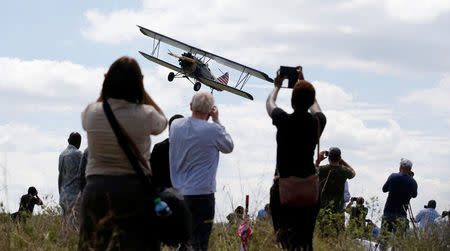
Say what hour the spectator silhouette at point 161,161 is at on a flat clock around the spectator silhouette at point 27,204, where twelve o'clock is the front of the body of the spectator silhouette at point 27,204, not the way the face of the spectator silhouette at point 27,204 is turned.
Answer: the spectator silhouette at point 161,161 is roughly at 4 o'clock from the spectator silhouette at point 27,204.

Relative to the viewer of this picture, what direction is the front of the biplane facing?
facing the viewer and to the left of the viewer

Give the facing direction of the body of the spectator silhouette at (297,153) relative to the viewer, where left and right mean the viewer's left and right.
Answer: facing away from the viewer

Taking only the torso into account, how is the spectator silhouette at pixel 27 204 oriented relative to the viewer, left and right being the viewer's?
facing away from the viewer and to the right of the viewer

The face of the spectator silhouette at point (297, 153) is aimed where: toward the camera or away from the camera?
away from the camera

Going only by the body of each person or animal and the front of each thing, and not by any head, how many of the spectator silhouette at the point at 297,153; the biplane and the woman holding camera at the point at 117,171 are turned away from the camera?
2

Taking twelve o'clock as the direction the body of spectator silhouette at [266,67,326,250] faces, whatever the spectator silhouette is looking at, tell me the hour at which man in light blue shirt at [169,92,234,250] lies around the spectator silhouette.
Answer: The man in light blue shirt is roughly at 10 o'clock from the spectator silhouette.

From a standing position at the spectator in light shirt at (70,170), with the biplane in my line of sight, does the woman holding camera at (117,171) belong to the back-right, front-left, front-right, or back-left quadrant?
back-right

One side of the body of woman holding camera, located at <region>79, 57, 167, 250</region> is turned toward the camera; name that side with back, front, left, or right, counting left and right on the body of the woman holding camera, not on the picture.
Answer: back

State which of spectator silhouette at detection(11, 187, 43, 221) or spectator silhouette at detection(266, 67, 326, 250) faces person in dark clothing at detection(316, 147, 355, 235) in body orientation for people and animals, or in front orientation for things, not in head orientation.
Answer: spectator silhouette at detection(266, 67, 326, 250)

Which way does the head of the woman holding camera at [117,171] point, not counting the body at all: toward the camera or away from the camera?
away from the camera

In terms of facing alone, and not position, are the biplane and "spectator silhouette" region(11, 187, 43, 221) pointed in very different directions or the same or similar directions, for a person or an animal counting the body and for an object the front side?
very different directions

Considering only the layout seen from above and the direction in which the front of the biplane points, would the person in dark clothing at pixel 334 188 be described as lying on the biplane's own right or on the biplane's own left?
on the biplane's own left

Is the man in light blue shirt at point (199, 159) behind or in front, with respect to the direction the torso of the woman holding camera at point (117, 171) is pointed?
in front

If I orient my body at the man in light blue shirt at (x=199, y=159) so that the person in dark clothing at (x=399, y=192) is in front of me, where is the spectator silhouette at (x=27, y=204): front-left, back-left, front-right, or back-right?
front-left

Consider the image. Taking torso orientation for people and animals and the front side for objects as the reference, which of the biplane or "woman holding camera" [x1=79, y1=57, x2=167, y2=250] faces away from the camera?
the woman holding camera

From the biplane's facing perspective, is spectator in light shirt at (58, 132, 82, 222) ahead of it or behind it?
ahead
